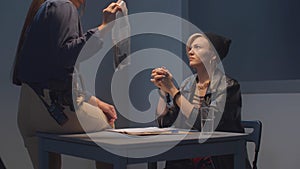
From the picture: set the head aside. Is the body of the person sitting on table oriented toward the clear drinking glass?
yes

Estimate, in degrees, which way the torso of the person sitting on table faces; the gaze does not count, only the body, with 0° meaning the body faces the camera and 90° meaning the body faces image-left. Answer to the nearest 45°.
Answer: approximately 270°
